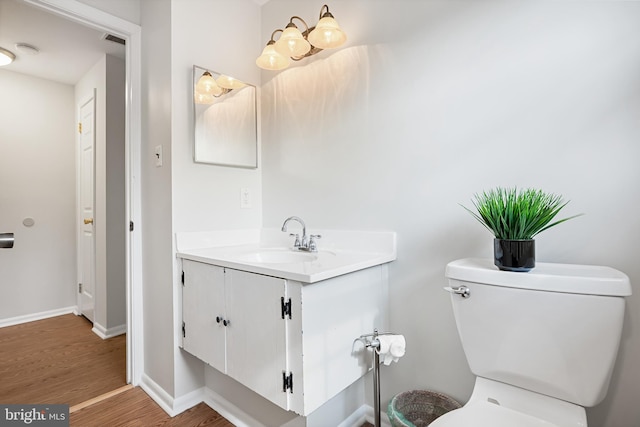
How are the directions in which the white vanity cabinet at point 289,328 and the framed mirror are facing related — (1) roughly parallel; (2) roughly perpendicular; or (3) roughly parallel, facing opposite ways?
roughly perpendicular

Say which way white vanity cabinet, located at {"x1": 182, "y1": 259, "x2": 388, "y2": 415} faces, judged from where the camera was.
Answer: facing the viewer and to the left of the viewer

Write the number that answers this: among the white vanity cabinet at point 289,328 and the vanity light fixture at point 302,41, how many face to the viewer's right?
0

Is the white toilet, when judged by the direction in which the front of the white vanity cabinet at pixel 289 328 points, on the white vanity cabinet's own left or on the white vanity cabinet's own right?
on the white vanity cabinet's own left

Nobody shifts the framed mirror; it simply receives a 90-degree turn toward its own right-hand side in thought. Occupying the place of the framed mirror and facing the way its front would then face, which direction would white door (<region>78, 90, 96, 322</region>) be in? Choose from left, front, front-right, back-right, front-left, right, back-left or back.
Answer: right

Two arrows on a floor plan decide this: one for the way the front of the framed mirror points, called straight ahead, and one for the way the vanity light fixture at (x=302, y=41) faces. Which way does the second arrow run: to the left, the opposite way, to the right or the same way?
to the right

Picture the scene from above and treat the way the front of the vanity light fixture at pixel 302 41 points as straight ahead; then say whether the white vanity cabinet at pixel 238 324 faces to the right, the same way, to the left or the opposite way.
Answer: the same way

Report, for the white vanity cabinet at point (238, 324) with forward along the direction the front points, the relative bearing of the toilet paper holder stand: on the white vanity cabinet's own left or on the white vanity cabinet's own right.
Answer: on the white vanity cabinet's own left

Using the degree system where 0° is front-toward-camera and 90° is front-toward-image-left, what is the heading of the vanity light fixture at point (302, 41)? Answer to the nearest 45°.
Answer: approximately 45°

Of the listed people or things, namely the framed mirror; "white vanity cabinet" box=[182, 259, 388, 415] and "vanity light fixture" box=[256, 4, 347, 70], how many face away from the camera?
0

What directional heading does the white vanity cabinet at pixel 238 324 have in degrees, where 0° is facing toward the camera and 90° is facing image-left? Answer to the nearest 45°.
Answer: approximately 45°

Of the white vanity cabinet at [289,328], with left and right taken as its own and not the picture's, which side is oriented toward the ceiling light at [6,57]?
right

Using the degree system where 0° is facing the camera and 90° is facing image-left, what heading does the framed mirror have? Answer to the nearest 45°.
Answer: approximately 315°

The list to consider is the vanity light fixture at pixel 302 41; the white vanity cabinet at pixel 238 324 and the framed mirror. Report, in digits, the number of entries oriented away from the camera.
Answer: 0

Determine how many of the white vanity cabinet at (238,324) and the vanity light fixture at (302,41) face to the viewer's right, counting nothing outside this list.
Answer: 0
